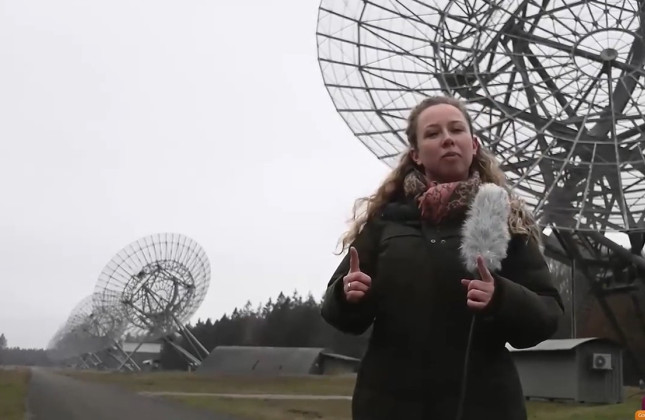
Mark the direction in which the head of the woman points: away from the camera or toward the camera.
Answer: toward the camera

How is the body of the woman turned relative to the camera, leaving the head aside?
toward the camera

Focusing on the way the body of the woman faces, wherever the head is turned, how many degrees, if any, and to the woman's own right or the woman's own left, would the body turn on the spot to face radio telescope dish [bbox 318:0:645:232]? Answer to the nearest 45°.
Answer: approximately 180°

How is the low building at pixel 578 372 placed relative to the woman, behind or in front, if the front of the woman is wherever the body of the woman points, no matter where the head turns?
behind
